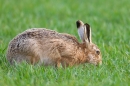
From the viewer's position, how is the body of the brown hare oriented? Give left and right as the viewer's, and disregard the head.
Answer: facing to the right of the viewer
